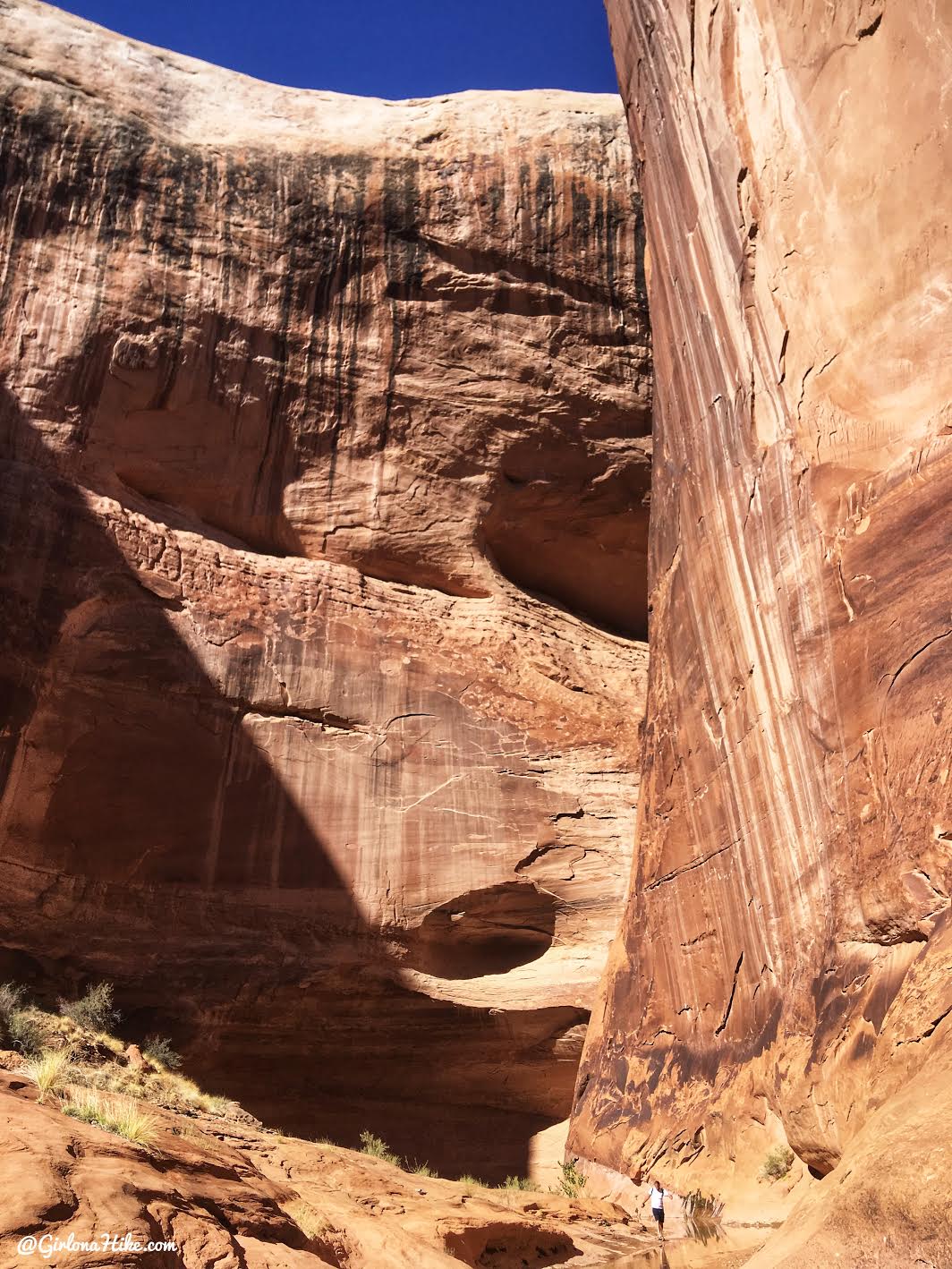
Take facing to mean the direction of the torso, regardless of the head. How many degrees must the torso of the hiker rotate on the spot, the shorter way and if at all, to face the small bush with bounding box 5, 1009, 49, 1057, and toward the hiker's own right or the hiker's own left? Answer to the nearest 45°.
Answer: approximately 90° to the hiker's own right

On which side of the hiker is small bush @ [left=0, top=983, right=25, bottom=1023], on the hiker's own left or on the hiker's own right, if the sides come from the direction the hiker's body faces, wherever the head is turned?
on the hiker's own right

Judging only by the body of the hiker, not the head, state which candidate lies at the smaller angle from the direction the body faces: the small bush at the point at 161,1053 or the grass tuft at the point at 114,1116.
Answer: the grass tuft

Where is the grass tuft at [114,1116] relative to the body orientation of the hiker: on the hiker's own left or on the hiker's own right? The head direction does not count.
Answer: on the hiker's own right

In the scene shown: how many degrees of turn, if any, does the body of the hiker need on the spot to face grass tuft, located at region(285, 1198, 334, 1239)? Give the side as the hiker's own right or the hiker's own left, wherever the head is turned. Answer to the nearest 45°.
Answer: approximately 45° to the hiker's own right

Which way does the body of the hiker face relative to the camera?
toward the camera

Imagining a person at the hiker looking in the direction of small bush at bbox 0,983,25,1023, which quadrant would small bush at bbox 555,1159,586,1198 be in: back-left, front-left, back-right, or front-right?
front-right

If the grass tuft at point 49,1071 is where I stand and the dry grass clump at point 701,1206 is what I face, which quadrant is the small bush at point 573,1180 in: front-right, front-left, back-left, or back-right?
front-left

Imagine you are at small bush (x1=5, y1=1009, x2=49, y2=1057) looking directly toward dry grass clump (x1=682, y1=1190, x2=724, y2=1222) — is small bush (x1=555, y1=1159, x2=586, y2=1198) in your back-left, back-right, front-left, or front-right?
front-left

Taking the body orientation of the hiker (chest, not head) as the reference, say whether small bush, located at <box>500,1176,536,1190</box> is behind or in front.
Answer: behind
